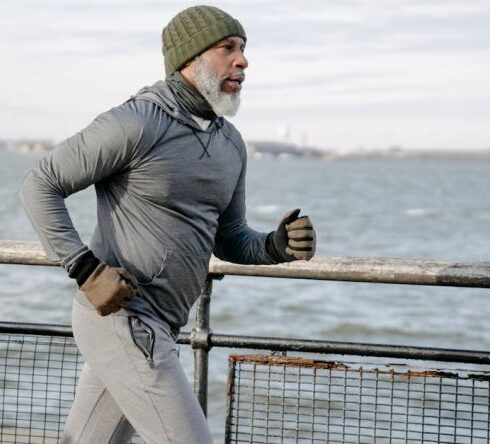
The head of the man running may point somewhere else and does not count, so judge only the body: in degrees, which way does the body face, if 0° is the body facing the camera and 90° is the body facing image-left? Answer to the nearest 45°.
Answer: approximately 315°

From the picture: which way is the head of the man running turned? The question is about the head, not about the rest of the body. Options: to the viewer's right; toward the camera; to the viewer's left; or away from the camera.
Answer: to the viewer's right
